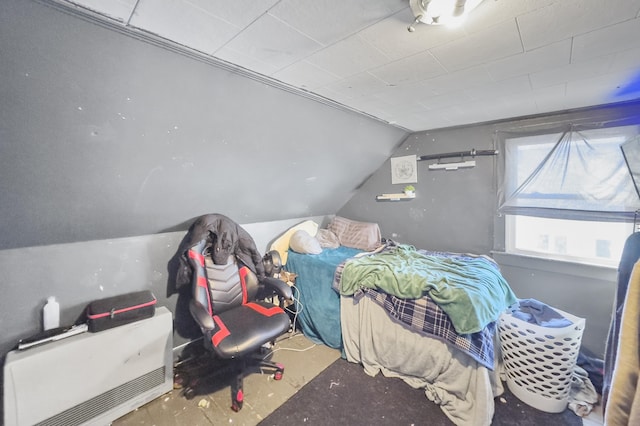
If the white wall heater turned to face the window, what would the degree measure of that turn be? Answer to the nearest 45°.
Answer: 0° — it already faces it

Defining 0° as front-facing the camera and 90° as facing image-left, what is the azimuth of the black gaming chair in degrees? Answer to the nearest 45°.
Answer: approximately 315°

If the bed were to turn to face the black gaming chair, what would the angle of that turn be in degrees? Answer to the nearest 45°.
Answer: approximately 135° to its right

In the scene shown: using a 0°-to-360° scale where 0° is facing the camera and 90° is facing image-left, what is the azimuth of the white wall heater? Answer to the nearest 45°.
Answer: approximately 315°

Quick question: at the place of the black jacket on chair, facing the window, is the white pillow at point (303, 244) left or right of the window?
left

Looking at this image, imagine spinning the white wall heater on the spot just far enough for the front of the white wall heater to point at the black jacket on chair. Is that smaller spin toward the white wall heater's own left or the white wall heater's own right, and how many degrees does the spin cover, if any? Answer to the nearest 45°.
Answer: approximately 45° to the white wall heater's own left

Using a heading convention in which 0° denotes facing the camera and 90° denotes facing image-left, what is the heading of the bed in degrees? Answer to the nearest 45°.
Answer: approximately 315°

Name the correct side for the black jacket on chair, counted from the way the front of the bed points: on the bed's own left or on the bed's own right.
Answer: on the bed's own right

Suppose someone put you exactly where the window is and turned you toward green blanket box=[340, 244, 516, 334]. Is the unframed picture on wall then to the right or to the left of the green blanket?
right
